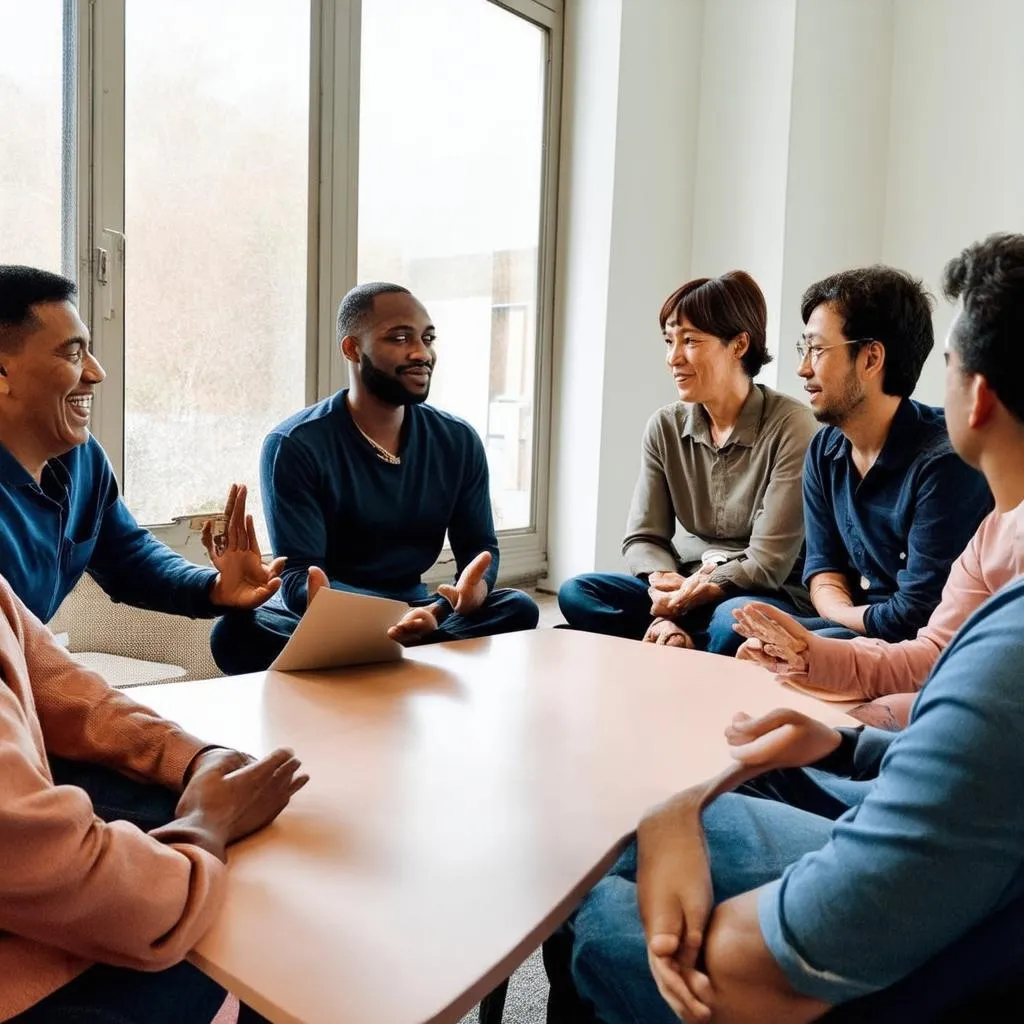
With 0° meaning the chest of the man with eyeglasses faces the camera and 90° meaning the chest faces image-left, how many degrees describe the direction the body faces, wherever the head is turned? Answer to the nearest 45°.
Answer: approximately 45°

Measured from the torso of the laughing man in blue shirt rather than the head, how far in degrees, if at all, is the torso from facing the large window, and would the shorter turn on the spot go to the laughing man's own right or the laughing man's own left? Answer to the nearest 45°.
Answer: approximately 135° to the laughing man's own left

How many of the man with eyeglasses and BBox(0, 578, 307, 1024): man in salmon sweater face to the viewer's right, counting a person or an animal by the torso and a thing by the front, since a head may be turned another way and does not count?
1

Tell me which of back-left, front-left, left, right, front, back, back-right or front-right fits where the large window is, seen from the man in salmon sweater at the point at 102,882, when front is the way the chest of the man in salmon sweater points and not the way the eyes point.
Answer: left

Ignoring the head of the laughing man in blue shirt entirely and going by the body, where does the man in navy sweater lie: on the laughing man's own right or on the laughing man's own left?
on the laughing man's own left

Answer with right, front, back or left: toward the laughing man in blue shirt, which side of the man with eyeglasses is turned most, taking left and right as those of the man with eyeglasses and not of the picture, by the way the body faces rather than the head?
front

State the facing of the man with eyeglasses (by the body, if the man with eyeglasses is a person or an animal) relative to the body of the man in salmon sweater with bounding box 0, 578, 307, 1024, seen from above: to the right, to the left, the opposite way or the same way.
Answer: the opposite way

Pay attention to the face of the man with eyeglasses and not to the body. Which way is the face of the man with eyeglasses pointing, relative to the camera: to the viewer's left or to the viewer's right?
to the viewer's left

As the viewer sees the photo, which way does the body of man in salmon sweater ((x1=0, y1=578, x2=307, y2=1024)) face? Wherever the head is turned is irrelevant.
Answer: to the viewer's right

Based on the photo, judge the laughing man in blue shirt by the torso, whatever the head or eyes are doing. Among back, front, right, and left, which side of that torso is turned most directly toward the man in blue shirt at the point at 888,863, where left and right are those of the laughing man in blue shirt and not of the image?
front

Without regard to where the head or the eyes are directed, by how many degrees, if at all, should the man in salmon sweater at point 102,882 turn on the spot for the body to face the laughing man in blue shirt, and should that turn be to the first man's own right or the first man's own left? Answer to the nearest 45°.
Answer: approximately 90° to the first man's own left

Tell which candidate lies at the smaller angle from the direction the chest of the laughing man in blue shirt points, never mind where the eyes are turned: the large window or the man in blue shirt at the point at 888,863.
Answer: the man in blue shirt
